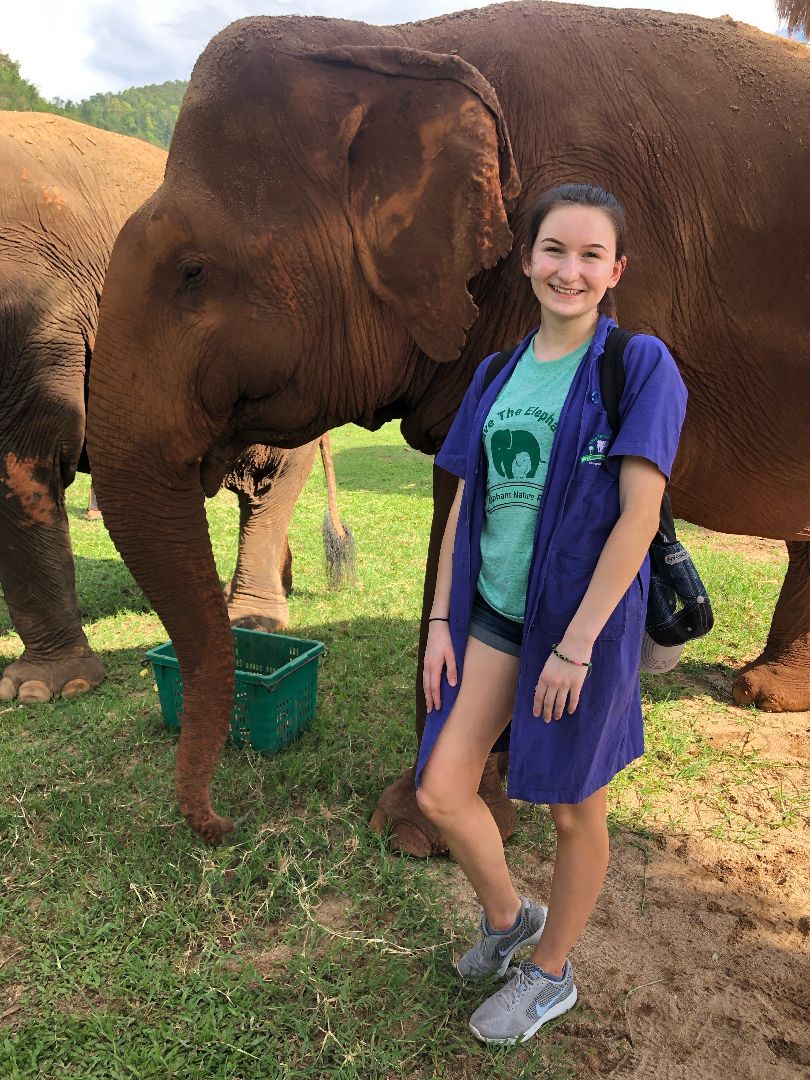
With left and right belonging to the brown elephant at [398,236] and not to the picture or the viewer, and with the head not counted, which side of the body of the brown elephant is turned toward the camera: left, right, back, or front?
left

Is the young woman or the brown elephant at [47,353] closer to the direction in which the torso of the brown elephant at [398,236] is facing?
the brown elephant

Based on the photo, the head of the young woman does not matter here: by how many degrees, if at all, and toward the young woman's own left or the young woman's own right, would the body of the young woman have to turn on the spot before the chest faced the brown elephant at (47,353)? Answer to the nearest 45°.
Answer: approximately 90° to the young woman's own right

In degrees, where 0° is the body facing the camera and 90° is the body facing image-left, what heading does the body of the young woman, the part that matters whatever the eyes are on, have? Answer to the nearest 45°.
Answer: approximately 45°

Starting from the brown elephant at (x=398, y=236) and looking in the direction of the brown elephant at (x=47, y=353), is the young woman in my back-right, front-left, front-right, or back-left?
back-left

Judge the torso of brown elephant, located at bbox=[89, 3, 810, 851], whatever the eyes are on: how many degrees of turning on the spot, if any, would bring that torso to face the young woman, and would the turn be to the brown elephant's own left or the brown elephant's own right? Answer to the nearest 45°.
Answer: approximately 135° to the brown elephant's own left
